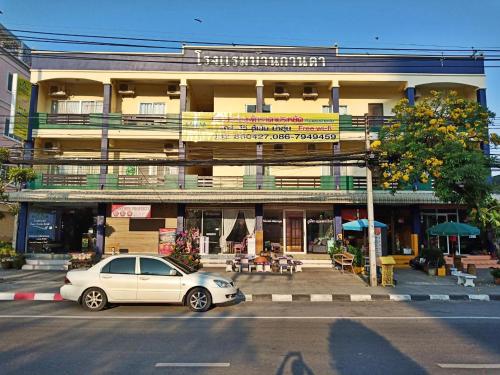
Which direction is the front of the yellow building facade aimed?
toward the camera

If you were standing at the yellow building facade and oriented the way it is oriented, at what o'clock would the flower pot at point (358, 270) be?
The flower pot is roughly at 10 o'clock from the yellow building facade.

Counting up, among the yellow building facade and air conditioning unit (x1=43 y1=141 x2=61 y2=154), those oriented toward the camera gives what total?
2

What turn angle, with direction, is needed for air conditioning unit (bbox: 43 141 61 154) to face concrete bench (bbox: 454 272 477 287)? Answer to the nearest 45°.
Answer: approximately 45° to its left

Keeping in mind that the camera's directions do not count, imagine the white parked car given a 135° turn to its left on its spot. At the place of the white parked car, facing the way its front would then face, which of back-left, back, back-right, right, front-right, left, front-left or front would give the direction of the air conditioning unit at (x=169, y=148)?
front-right

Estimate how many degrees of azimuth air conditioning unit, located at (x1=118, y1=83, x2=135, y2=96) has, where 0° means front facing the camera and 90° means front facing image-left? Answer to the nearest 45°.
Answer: approximately 0°

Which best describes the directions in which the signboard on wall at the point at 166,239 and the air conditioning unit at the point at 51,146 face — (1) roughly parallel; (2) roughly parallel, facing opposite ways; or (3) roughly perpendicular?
roughly parallel

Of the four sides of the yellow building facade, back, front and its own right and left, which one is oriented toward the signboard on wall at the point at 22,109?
right

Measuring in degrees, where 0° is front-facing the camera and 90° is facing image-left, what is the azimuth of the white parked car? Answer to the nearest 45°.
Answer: approximately 270°

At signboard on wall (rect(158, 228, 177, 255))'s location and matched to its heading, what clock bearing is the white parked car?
The white parked car is roughly at 12 o'clock from the signboard on wall.

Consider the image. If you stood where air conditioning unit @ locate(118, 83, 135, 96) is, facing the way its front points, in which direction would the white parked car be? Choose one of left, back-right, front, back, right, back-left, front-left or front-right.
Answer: front

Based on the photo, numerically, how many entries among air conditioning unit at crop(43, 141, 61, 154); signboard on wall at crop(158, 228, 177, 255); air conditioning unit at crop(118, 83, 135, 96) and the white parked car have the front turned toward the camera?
3

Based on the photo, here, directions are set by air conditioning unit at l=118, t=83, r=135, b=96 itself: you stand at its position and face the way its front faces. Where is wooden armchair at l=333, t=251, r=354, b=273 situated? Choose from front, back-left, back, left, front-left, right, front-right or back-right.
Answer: front-left

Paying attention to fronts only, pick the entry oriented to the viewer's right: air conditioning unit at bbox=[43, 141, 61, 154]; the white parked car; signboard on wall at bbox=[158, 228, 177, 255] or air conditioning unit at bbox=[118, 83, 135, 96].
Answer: the white parked car

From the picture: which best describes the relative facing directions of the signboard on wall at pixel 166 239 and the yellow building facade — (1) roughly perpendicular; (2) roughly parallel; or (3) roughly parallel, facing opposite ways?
roughly parallel

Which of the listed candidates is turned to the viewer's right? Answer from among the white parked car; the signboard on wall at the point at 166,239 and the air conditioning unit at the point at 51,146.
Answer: the white parked car
